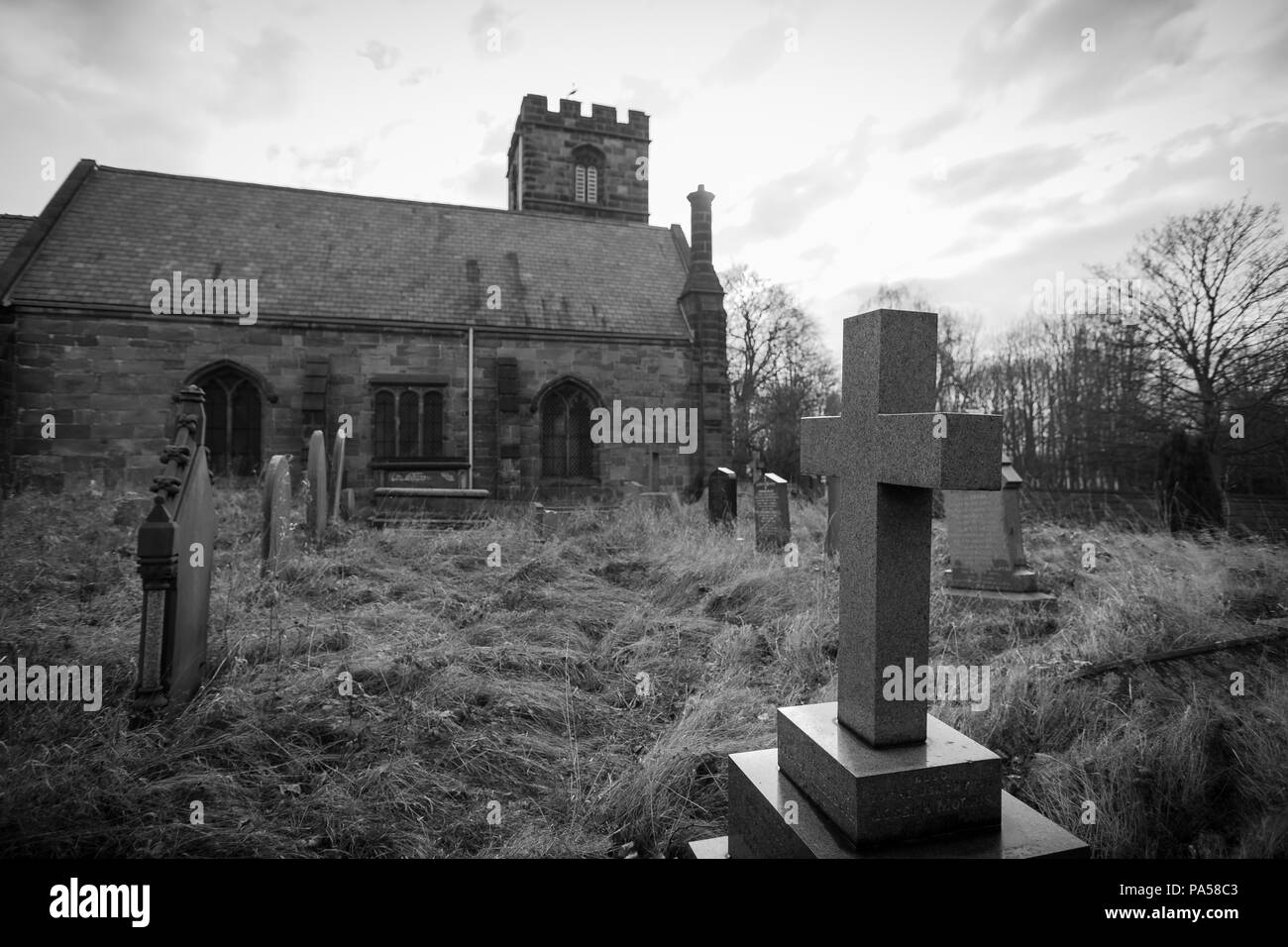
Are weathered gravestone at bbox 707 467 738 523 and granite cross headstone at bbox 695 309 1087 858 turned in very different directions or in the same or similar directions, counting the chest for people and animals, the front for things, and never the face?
same or similar directions

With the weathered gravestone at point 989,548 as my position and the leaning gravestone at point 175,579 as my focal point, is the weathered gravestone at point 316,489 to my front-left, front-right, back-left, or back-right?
front-right

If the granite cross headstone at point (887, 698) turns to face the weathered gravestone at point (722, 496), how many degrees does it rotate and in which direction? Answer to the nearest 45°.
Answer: approximately 135° to its right

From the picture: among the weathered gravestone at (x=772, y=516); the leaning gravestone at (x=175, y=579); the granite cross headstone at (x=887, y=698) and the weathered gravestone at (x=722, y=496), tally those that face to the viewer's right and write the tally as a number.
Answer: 0

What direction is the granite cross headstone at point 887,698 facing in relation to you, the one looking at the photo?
facing the viewer and to the left of the viewer
